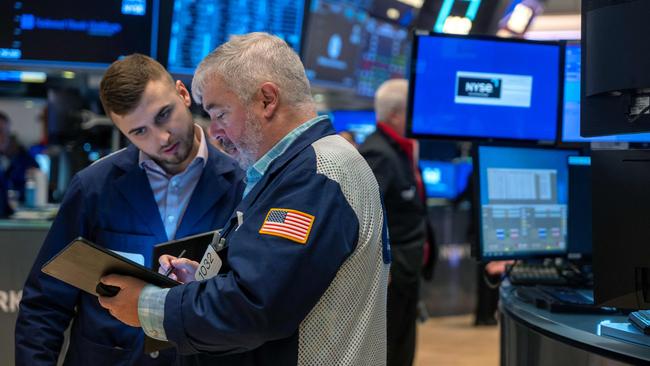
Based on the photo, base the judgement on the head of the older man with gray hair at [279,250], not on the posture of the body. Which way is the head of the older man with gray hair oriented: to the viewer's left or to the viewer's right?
to the viewer's left

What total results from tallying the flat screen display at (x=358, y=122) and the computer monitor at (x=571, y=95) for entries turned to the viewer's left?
0

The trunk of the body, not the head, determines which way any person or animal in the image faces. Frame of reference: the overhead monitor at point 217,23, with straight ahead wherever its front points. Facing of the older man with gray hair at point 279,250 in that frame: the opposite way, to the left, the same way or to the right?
to the right

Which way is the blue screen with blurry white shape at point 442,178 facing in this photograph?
toward the camera

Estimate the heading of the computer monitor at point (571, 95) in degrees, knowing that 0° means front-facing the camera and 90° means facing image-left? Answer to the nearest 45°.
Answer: approximately 0°

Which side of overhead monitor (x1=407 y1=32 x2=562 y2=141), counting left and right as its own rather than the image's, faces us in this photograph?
front

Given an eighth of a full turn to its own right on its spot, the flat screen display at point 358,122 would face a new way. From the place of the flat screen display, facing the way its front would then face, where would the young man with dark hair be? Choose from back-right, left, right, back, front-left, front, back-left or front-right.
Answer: front-left

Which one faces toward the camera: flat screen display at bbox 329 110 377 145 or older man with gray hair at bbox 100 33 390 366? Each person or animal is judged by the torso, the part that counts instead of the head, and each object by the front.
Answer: the flat screen display

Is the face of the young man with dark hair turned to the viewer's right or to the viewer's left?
to the viewer's right

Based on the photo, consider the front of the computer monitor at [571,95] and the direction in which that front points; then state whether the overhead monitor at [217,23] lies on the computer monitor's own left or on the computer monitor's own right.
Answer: on the computer monitor's own right

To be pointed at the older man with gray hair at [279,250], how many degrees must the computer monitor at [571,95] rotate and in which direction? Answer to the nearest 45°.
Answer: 0° — it already faces them

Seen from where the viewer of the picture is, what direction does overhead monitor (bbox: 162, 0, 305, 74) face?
facing the viewer

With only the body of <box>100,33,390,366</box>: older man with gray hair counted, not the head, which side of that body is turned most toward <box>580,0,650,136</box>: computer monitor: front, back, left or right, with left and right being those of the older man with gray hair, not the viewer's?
back

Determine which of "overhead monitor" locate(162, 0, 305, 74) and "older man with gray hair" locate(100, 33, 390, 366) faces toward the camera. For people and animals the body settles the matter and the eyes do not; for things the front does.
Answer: the overhead monitor

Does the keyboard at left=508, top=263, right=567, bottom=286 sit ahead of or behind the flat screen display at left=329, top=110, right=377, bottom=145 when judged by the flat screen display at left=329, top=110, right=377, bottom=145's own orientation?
ahead
